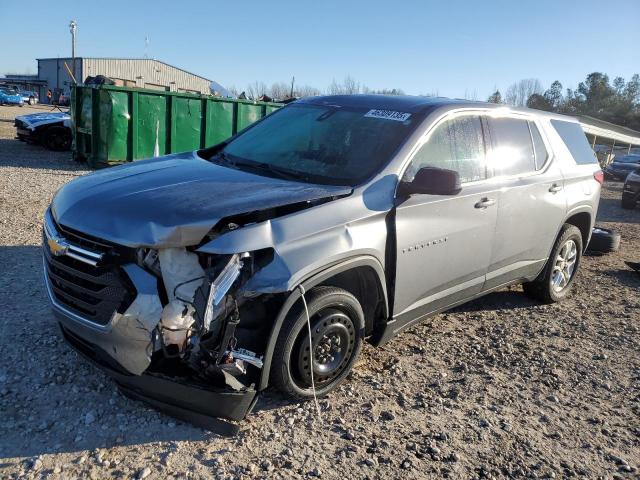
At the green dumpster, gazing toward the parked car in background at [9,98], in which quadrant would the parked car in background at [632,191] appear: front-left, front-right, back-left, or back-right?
back-right

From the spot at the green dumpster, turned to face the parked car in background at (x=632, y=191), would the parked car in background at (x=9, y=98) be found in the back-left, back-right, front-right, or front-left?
back-left

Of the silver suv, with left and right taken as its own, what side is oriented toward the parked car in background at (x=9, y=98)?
right

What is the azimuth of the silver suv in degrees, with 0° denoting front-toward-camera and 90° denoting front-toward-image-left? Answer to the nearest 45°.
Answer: approximately 45°

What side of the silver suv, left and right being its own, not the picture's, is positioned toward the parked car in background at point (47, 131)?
right

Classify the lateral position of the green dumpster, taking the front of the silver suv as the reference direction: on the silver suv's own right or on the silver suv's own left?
on the silver suv's own right

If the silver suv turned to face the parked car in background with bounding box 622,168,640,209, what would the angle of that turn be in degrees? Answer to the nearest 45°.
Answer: approximately 180°

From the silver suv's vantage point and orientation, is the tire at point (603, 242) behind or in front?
behind
